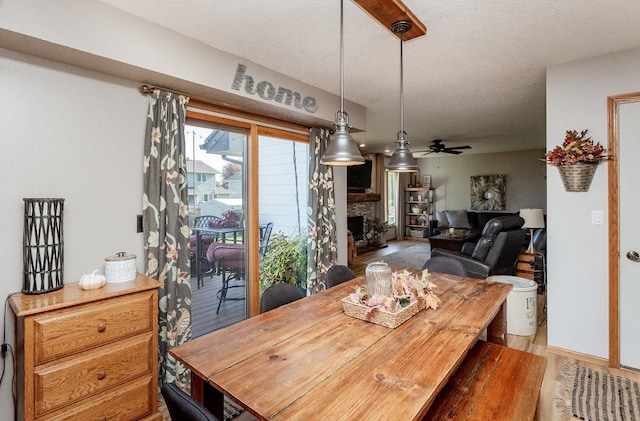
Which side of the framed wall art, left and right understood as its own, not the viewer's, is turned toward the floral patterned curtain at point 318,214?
front

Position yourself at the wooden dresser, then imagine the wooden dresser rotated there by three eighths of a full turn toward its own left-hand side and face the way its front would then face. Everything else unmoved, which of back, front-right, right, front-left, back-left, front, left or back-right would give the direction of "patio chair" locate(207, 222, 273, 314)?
front-right

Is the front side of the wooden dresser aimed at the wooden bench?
yes

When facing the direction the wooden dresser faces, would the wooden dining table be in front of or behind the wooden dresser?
in front

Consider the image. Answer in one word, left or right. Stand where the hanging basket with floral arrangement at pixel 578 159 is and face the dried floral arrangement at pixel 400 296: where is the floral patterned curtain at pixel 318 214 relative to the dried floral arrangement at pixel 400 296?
right

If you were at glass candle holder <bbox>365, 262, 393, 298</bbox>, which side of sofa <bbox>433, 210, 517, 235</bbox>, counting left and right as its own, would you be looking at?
front

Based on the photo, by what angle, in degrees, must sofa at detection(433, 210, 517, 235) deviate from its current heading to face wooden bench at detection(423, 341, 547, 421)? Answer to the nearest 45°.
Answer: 0° — it already faces it

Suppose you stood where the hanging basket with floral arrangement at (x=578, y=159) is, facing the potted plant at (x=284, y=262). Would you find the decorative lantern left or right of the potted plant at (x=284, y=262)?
left

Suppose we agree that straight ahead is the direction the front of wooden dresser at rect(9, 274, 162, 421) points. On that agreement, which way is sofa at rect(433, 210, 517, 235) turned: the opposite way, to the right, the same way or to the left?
to the right

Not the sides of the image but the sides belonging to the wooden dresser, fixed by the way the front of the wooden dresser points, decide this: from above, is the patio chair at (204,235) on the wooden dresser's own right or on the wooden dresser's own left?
on the wooden dresser's own left

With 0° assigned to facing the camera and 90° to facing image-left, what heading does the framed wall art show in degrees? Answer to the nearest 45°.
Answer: approximately 0°

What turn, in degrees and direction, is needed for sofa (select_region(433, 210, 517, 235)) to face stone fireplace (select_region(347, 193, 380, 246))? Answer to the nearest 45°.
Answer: approximately 45° to its right

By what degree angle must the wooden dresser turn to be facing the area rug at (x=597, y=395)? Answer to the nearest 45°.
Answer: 0° — it already faces it

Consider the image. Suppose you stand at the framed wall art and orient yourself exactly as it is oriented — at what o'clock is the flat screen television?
The flat screen television is roughly at 2 o'clock from the framed wall art.

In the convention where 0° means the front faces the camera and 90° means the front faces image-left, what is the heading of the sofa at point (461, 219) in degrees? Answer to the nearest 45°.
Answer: approximately 0°
